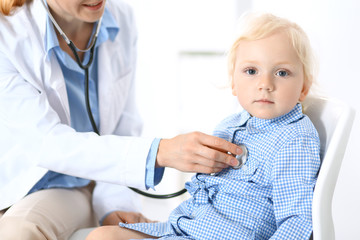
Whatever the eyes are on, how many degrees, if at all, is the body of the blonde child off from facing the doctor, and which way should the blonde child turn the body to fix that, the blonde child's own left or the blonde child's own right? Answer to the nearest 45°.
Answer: approximately 90° to the blonde child's own right

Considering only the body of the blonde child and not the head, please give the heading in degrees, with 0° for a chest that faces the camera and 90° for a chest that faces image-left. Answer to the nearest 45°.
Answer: approximately 45°

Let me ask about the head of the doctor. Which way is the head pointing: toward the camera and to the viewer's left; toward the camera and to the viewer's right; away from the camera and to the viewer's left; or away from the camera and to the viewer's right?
toward the camera and to the viewer's right

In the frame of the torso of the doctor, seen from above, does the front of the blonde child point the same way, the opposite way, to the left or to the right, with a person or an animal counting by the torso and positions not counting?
to the right

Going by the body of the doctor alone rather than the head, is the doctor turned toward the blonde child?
yes
